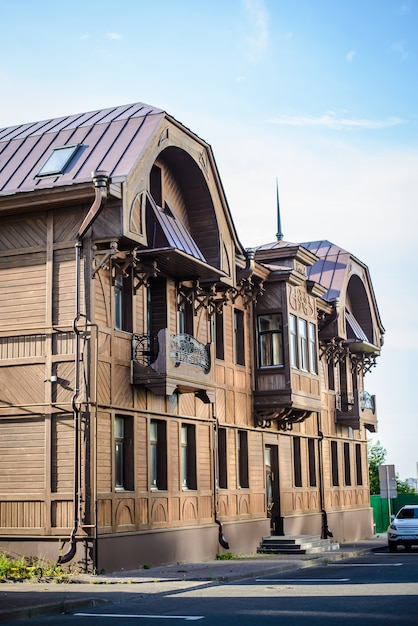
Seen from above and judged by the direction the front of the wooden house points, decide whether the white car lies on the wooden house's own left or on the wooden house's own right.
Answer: on the wooden house's own left

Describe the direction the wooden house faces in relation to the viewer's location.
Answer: facing the viewer and to the right of the viewer
